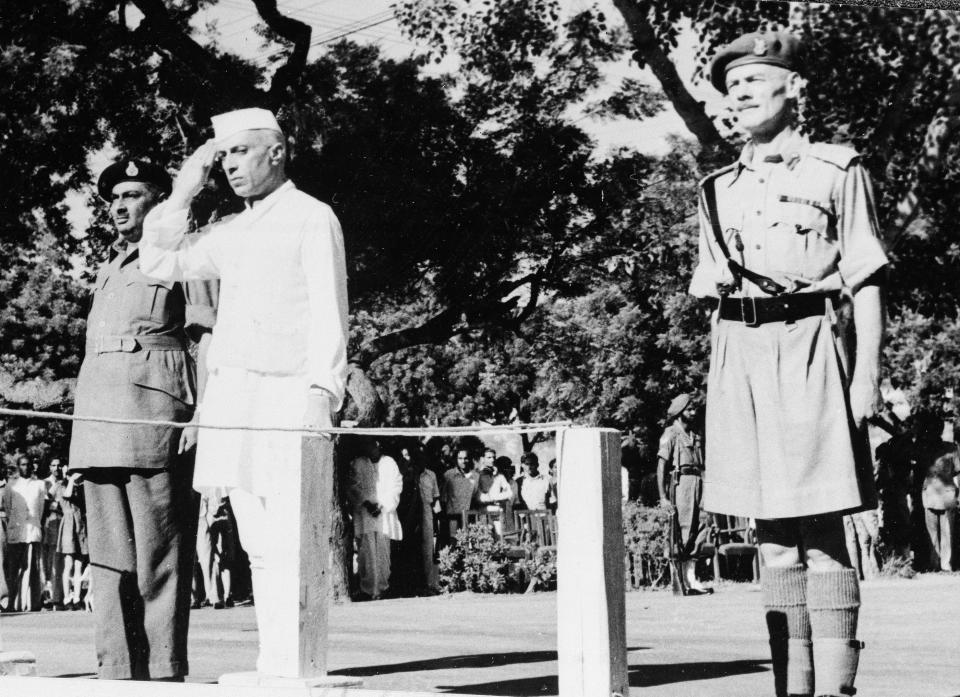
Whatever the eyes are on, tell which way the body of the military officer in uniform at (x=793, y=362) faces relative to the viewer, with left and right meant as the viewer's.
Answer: facing the viewer and to the left of the viewer

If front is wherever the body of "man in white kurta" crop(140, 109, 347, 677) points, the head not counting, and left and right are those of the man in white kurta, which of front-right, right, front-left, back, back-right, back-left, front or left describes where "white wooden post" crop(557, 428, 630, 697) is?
left

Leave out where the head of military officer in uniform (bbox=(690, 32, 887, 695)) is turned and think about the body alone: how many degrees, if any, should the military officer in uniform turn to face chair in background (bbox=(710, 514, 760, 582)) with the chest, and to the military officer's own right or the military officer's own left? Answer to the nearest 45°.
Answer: approximately 135° to the military officer's own right

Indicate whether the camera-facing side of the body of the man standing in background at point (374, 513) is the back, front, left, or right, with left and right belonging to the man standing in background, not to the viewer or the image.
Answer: front

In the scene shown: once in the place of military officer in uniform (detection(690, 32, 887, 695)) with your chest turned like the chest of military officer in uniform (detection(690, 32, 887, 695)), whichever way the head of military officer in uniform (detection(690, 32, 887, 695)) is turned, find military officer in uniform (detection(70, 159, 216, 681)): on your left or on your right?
on your right

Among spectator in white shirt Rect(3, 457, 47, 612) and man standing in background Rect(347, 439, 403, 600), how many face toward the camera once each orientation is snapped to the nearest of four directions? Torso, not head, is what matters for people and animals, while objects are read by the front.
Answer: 2

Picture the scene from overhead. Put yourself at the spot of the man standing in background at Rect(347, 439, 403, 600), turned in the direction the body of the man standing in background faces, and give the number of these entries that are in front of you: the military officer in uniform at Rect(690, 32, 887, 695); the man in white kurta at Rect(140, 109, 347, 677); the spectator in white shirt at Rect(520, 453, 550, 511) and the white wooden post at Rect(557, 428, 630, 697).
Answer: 3

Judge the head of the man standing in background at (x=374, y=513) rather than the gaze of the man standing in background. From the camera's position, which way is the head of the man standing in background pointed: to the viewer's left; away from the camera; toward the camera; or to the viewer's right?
toward the camera

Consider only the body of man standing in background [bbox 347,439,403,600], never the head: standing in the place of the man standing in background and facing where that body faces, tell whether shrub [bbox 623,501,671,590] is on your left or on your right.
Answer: on your left

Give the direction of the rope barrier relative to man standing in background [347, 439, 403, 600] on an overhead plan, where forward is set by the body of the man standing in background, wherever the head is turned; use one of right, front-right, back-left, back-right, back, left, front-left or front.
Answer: front

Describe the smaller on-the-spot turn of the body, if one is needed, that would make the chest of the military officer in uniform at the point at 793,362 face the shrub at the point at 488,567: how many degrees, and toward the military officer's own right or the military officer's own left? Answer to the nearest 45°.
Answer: approximately 135° to the military officer's own right

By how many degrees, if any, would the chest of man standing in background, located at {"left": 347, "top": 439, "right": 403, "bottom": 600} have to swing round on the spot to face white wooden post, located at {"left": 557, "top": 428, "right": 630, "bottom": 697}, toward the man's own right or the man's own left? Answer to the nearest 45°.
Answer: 0° — they already face it
